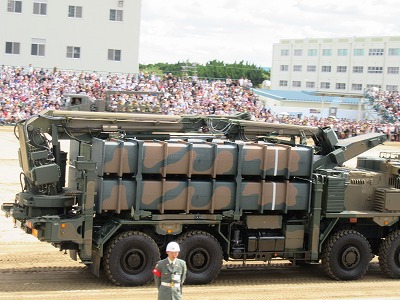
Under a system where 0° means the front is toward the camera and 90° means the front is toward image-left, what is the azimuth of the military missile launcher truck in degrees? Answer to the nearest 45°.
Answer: approximately 270°

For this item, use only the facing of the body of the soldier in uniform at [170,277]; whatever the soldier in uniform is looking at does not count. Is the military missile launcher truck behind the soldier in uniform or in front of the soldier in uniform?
behind

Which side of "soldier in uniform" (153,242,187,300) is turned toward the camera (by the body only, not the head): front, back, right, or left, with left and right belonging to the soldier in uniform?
front

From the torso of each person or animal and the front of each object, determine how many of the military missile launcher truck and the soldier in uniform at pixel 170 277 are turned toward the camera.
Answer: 1

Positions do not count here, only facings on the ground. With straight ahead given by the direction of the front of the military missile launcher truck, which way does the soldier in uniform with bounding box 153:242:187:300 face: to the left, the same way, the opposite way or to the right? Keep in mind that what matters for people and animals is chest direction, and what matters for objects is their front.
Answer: to the right

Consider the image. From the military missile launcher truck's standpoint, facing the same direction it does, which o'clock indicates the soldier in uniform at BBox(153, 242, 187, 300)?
The soldier in uniform is roughly at 3 o'clock from the military missile launcher truck.
